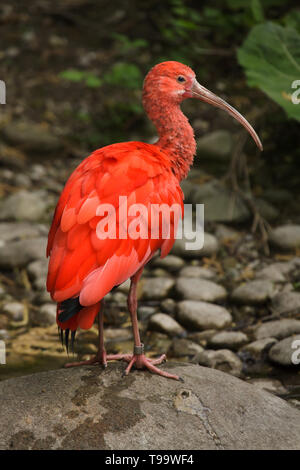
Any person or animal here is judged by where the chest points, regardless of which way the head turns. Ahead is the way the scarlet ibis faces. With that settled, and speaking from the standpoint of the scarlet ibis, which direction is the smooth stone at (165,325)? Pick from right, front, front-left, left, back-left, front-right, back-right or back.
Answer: left

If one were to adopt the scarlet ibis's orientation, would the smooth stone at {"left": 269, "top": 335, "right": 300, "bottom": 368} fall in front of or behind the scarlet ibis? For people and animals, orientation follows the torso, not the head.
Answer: in front

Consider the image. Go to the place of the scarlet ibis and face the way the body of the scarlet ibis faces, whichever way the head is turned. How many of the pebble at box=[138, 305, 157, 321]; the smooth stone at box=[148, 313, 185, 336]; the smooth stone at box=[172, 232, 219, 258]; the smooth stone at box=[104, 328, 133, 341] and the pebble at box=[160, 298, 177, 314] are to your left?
5

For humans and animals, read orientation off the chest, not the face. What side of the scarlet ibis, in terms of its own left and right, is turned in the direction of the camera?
right

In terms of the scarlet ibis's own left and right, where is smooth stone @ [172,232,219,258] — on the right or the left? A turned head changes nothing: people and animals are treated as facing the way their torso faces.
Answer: on its left

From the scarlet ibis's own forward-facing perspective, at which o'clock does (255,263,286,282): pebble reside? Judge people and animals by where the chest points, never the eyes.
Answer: The pebble is roughly at 10 o'clock from the scarlet ibis.

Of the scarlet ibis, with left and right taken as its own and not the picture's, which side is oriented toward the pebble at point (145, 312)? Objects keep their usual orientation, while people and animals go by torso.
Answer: left

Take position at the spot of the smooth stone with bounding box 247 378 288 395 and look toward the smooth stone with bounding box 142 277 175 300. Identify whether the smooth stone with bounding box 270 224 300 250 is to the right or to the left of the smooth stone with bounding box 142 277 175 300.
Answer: right

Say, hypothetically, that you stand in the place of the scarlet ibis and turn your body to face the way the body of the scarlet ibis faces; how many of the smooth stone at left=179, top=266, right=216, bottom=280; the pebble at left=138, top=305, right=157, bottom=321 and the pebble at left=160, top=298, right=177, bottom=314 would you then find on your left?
3

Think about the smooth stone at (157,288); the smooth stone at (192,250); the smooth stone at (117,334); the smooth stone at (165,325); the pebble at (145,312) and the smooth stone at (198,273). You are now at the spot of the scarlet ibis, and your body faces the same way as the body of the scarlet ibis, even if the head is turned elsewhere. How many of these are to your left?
6

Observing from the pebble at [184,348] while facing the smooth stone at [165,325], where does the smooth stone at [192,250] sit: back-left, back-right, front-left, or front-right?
front-right

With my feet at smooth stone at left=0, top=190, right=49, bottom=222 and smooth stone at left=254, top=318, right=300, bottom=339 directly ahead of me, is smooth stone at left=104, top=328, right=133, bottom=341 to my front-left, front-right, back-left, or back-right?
front-right
